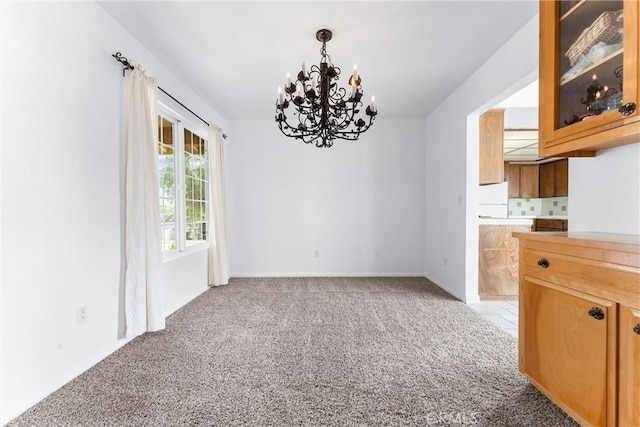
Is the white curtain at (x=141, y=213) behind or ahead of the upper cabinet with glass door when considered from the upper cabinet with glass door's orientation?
ahead

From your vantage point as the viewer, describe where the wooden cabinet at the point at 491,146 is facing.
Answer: facing to the right of the viewer

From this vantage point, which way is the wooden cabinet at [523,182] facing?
toward the camera

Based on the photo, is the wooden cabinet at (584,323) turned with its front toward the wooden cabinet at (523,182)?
no

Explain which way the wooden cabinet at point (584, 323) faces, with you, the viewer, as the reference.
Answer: facing the viewer and to the left of the viewer

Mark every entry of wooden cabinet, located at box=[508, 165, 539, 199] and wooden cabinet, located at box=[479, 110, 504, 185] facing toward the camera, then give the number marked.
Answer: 1

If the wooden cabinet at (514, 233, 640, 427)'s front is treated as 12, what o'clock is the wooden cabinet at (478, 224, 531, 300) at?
the wooden cabinet at (478, 224, 531, 300) is roughly at 4 o'clock from the wooden cabinet at (514, 233, 640, 427).

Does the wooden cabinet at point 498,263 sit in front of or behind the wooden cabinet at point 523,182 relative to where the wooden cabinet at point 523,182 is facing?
in front

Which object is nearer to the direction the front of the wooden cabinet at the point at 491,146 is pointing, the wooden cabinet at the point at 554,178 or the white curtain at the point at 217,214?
the wooden cabinet

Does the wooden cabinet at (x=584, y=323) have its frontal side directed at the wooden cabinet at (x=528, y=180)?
no

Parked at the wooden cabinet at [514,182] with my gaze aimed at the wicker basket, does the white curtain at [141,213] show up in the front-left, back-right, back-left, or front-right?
front-right

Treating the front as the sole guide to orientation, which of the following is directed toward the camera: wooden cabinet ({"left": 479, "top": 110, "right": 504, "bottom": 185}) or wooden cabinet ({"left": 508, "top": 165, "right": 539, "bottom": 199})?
wooden cabinet ({"left": 508, "top": 165, "right": 539, "bottom": 199})

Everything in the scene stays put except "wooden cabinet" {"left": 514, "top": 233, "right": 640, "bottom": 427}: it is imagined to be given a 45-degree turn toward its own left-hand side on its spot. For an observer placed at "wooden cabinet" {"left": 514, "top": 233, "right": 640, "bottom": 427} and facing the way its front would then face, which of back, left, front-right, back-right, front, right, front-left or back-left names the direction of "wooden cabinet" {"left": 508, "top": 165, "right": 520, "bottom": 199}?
back

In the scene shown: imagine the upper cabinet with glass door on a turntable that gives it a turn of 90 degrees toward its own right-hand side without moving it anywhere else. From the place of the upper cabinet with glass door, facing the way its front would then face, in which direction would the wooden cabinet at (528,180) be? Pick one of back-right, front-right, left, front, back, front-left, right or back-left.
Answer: front-right

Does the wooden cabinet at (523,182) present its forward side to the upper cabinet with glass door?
yes

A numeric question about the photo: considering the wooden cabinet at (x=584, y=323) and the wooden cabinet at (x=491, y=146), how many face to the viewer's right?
1
